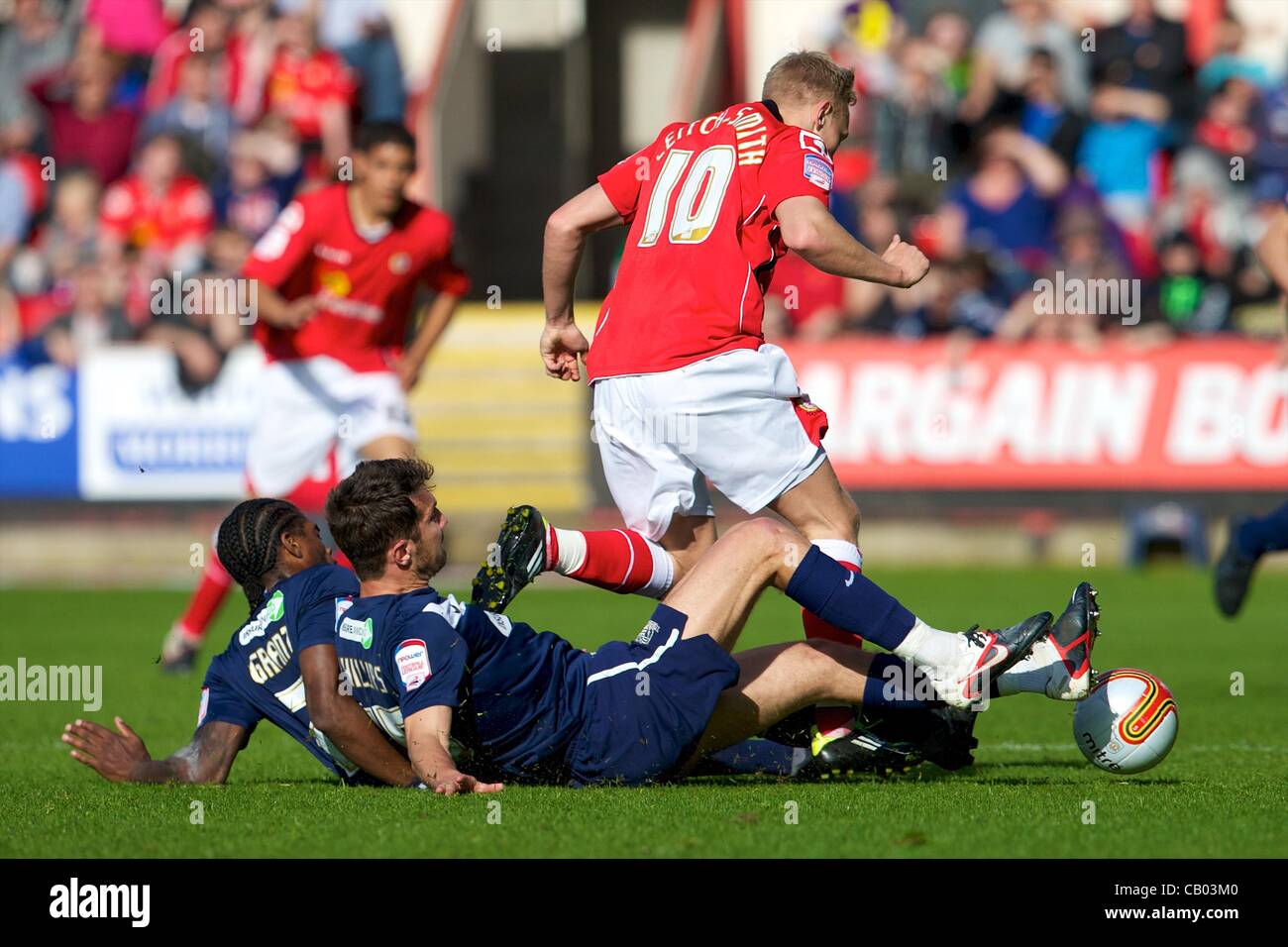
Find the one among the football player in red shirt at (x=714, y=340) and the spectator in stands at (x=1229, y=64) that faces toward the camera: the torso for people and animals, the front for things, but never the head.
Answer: the spectator in stands

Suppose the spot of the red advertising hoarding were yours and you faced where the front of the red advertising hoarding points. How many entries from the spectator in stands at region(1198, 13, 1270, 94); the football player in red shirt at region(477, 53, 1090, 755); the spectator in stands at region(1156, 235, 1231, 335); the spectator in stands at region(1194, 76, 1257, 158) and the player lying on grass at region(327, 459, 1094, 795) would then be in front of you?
2

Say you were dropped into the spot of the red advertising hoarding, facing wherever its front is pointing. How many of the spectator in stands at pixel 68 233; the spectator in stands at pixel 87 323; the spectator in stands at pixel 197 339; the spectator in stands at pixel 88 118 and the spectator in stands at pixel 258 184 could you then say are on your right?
5

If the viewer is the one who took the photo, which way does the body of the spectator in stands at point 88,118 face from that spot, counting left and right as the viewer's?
facing the viewer

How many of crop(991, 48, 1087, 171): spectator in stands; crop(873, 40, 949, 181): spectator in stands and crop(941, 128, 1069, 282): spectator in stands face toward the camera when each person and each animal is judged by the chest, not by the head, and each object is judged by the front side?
3

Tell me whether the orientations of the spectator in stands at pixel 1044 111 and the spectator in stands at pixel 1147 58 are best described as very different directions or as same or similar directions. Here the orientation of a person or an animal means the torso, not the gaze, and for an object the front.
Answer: same or similar directions

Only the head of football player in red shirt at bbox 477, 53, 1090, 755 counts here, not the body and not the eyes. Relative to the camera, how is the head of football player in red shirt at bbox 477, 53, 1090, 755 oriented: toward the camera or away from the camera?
away from the camera

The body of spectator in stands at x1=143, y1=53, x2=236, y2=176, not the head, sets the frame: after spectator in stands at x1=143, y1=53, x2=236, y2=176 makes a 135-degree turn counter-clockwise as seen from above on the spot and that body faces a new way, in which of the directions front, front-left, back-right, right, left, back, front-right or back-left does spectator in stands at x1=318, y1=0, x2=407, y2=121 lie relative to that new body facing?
front-right

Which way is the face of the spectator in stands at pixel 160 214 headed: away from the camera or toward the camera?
toward the camera

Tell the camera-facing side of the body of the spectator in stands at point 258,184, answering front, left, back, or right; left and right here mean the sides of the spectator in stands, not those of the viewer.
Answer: front

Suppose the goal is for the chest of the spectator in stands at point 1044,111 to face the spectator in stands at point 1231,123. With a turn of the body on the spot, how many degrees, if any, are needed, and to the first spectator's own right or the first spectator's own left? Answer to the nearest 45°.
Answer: approximately 90° to the first spectator's own left

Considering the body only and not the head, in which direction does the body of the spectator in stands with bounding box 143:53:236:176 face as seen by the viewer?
toward the camera

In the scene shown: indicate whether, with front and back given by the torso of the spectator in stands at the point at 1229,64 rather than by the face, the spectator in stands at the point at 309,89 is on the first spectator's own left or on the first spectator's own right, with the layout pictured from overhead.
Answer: on the first spectator's own right

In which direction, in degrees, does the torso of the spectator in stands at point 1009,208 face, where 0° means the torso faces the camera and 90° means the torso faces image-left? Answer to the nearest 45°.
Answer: approximately 0°

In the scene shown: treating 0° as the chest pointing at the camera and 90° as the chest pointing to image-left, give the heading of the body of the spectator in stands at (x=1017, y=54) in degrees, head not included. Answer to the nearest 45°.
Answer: approximately 0°

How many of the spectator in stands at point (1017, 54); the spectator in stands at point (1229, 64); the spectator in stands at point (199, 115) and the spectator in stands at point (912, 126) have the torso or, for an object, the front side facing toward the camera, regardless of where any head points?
4

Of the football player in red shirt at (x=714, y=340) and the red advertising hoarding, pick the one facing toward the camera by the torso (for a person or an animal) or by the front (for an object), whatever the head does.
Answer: the red advertising hoarding

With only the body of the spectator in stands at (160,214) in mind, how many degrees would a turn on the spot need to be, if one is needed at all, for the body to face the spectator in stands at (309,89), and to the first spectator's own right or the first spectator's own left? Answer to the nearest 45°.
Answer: approximately 90° to the first spectator's own left
